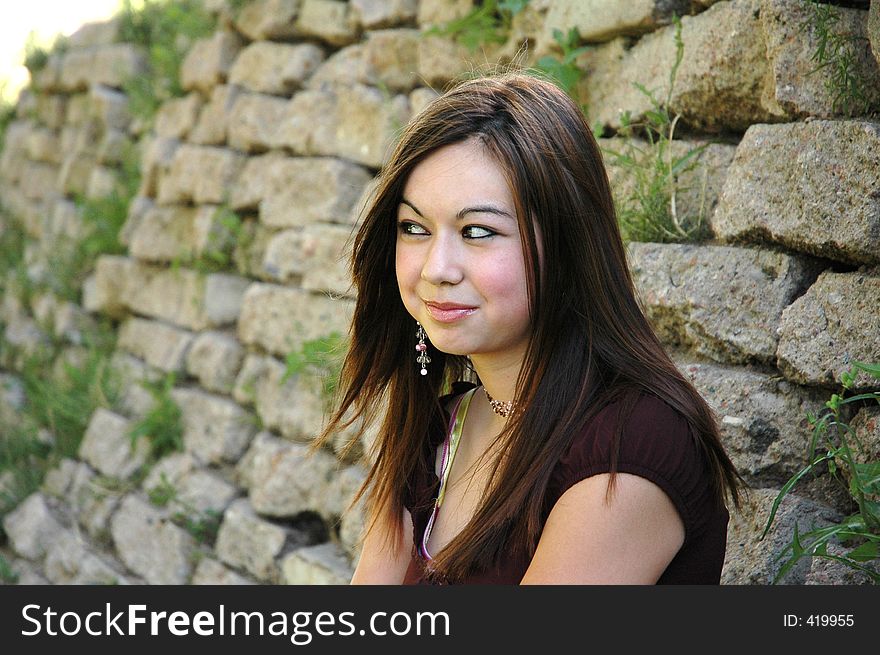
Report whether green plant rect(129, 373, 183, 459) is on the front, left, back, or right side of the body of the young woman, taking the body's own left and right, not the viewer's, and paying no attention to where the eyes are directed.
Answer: right

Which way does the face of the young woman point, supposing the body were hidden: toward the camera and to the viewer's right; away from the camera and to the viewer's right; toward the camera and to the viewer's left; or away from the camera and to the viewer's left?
toward the camera and to the viewer's left

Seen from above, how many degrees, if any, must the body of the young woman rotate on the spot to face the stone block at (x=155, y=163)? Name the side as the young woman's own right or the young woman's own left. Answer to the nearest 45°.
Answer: approximately 90° to the young woman's own right

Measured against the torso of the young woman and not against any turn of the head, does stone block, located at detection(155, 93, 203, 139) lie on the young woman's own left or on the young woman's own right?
on the young woman's own right

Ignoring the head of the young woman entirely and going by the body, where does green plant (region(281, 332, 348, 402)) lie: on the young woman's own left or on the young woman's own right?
on the young woman's own right

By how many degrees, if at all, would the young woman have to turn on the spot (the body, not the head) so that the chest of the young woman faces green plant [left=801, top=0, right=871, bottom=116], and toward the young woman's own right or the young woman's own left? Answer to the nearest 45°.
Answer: approximately 180°

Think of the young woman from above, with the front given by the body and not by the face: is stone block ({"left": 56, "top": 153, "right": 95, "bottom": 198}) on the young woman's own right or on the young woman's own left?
on the young woman's own right

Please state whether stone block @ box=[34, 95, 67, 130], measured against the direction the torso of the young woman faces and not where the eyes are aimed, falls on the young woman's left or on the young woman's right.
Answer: on the young woman's right

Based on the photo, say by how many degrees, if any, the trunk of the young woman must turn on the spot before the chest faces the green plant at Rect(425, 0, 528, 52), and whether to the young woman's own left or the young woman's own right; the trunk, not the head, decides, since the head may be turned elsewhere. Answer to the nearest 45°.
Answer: approximately 135° to the young woman's own right

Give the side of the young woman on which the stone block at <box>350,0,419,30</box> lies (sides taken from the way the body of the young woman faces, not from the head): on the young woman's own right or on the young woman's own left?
on the young woman's own right

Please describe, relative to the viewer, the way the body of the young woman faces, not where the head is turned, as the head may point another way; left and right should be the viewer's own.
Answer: facing the viewer and to the left of the viewer

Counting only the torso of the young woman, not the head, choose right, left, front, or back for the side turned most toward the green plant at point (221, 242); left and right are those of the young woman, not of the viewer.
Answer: right
